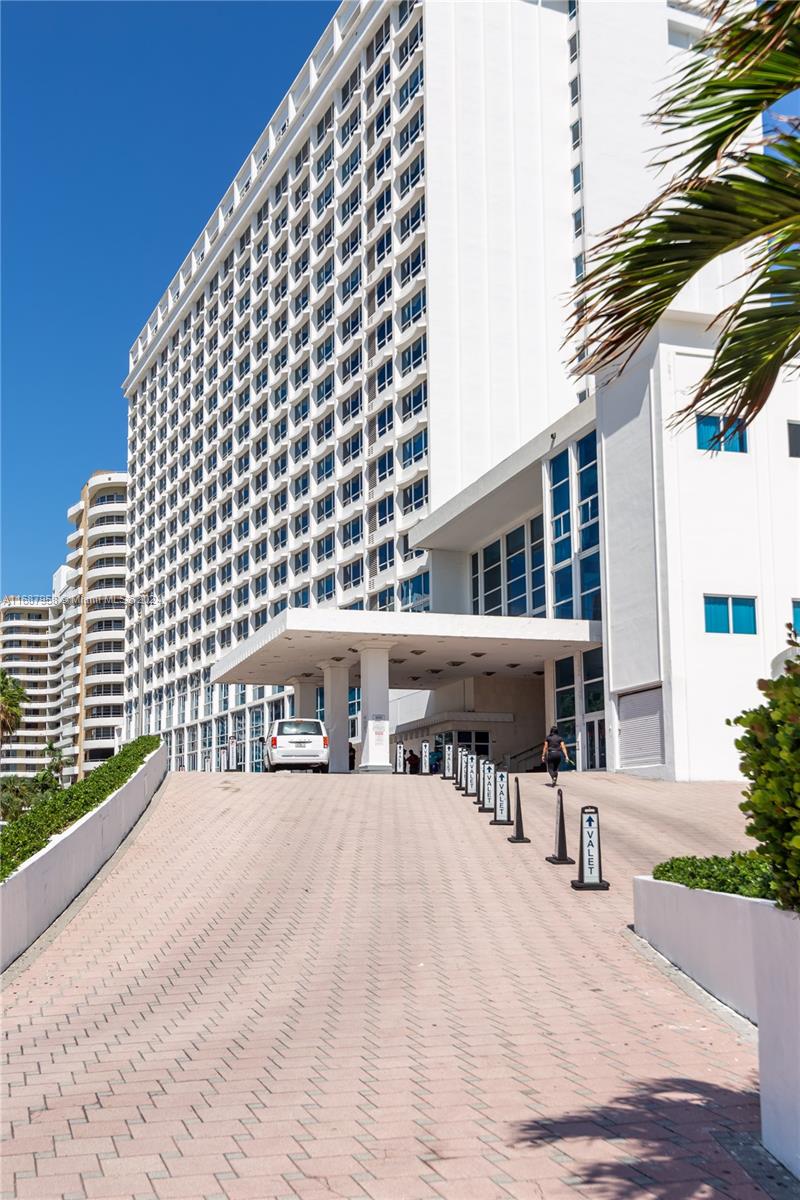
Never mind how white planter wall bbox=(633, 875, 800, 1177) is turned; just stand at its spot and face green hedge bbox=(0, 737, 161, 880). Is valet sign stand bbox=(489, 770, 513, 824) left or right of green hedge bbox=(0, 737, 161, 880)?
right

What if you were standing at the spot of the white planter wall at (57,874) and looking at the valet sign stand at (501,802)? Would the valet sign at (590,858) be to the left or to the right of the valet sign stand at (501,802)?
right

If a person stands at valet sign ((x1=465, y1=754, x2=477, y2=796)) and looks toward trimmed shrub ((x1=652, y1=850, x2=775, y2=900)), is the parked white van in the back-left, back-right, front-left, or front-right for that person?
back-right
